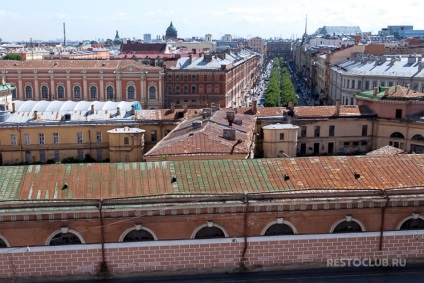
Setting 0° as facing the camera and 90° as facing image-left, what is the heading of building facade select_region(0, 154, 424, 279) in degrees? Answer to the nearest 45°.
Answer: approximately 0°
